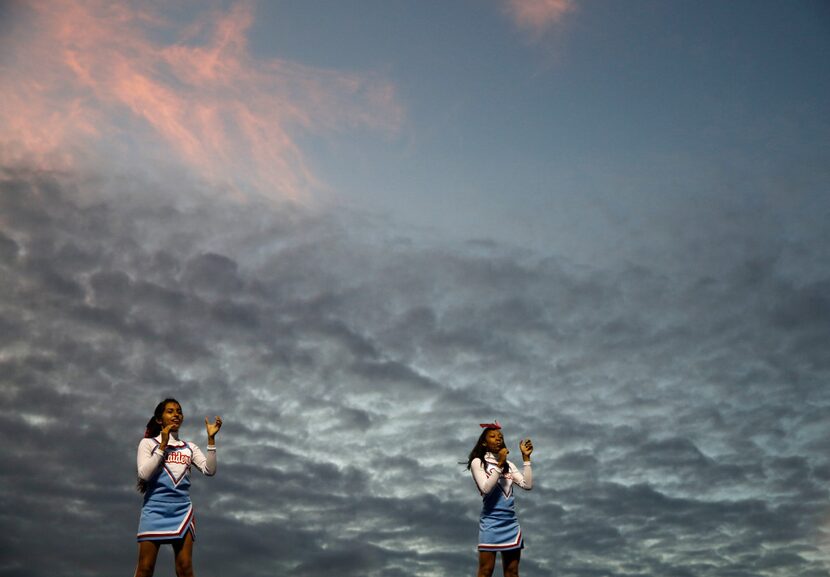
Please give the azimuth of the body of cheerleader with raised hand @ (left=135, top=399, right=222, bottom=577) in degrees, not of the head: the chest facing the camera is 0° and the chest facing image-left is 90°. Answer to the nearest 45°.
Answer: approximately 315°

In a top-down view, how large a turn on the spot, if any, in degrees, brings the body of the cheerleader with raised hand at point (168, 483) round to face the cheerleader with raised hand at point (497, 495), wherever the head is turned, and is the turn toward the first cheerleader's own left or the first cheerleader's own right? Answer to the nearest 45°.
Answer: approximately 45° to the first cheerleader's own left
